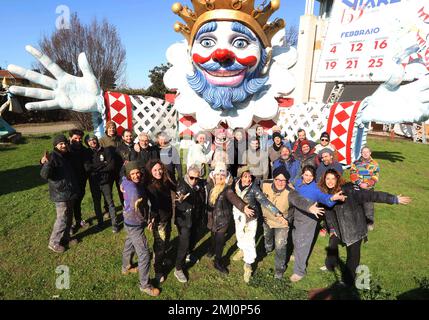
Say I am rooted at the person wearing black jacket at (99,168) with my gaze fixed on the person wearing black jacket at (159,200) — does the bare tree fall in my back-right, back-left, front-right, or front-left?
back-left

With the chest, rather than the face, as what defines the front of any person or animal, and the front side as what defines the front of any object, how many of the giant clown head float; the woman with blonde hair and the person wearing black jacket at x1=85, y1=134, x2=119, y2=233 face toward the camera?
3

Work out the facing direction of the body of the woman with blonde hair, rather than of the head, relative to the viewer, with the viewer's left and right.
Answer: facing the viewer

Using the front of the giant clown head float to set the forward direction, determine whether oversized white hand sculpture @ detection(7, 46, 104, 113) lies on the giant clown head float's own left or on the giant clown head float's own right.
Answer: on the giant clown head float's own right

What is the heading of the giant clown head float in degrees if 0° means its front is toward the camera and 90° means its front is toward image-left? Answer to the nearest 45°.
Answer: approximately 0°

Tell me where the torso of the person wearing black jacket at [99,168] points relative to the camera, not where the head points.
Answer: toward the camera

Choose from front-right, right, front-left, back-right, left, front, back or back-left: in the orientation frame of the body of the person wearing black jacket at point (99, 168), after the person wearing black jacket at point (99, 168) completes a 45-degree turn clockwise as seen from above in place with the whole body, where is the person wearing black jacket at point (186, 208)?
left
